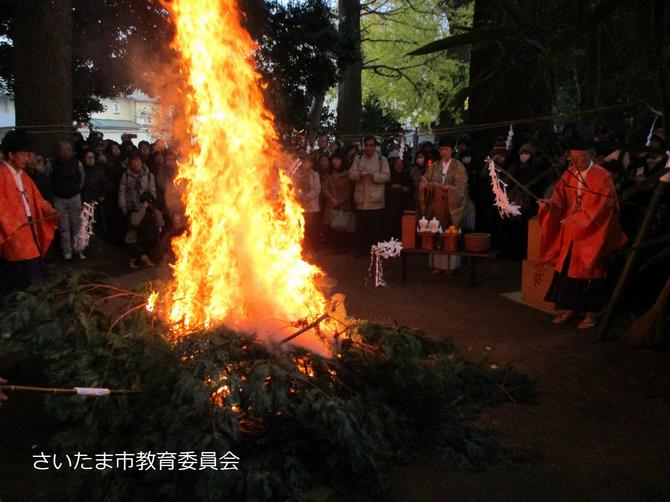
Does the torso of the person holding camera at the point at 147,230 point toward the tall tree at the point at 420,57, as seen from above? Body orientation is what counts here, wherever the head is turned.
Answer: no

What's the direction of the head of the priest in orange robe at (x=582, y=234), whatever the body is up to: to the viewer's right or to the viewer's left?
to the viewer's left

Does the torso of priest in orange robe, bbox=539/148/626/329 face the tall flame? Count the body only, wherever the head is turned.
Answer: yes

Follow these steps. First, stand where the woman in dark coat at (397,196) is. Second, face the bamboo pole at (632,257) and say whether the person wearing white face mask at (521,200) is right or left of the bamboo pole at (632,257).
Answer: left

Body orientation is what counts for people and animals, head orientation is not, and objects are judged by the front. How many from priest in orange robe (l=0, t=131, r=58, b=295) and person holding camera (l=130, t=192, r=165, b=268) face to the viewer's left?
0

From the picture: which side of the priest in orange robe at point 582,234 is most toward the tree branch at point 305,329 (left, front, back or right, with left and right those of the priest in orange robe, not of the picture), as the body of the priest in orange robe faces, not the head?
front

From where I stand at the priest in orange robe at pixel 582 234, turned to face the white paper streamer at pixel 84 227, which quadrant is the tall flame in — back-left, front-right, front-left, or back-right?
front-left

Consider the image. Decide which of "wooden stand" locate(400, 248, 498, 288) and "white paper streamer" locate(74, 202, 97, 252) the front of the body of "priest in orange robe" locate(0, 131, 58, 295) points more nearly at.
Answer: the wooden stand

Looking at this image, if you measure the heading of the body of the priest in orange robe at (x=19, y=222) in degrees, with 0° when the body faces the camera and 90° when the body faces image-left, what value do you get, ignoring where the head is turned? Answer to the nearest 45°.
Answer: approximately 315°

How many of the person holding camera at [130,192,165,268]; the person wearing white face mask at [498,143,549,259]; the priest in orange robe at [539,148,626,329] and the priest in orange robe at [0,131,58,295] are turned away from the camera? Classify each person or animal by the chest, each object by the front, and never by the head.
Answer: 0

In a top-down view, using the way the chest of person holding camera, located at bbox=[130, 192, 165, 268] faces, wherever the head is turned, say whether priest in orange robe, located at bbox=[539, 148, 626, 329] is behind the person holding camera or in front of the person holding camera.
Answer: in front

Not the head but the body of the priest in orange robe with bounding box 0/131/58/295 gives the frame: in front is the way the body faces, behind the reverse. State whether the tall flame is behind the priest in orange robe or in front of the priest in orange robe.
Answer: in front

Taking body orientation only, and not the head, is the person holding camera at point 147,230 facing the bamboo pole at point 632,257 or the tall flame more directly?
the tall flame

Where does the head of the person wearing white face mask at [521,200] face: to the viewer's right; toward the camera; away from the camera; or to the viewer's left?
toward the camera

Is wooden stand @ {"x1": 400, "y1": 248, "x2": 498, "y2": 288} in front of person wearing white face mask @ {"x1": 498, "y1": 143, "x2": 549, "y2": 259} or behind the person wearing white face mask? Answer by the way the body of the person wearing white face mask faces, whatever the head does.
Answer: in front

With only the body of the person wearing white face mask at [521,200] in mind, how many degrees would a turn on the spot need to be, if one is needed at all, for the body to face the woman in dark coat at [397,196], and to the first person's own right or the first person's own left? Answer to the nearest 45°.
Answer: approximately 45° to the first person's own right
